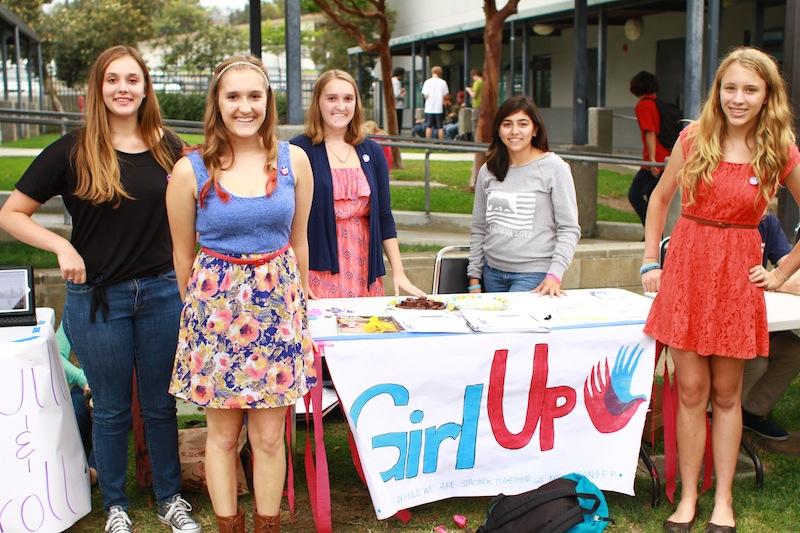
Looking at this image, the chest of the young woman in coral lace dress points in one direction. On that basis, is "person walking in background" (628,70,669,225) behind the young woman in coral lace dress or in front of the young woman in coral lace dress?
behind

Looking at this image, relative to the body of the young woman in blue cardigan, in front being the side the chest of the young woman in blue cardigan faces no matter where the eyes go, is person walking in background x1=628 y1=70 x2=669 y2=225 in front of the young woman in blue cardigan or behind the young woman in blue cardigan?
behind

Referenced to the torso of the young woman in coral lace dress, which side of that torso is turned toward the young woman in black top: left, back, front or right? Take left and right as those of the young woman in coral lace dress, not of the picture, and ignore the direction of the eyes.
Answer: right

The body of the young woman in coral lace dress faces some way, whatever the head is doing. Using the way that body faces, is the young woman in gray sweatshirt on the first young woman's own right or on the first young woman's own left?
on the first young woman's own right

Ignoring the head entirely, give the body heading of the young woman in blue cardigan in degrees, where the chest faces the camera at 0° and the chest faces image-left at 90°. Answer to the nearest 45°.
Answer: approximately 0°

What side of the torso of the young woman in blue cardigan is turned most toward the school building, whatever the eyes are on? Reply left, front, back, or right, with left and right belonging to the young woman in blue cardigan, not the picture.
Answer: back

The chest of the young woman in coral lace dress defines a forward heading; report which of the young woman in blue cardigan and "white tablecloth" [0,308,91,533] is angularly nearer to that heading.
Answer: the white tablecloth

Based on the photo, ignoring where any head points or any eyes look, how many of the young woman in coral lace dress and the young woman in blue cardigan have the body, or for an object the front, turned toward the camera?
2
